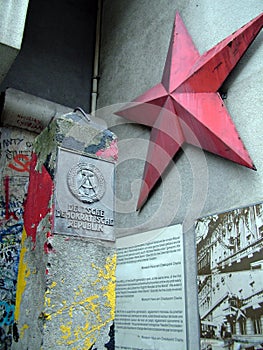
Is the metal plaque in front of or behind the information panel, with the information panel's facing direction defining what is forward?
in front

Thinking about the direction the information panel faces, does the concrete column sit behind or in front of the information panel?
in front

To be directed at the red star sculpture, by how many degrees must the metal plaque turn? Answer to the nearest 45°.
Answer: approximately 90° to its left

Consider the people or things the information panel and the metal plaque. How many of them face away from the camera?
0

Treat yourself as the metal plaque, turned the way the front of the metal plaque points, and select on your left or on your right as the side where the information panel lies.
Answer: on your left

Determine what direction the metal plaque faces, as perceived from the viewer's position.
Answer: facing the viewer and to the right of the viewer

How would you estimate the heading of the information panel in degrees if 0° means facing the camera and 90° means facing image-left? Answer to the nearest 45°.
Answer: approximately 45°
